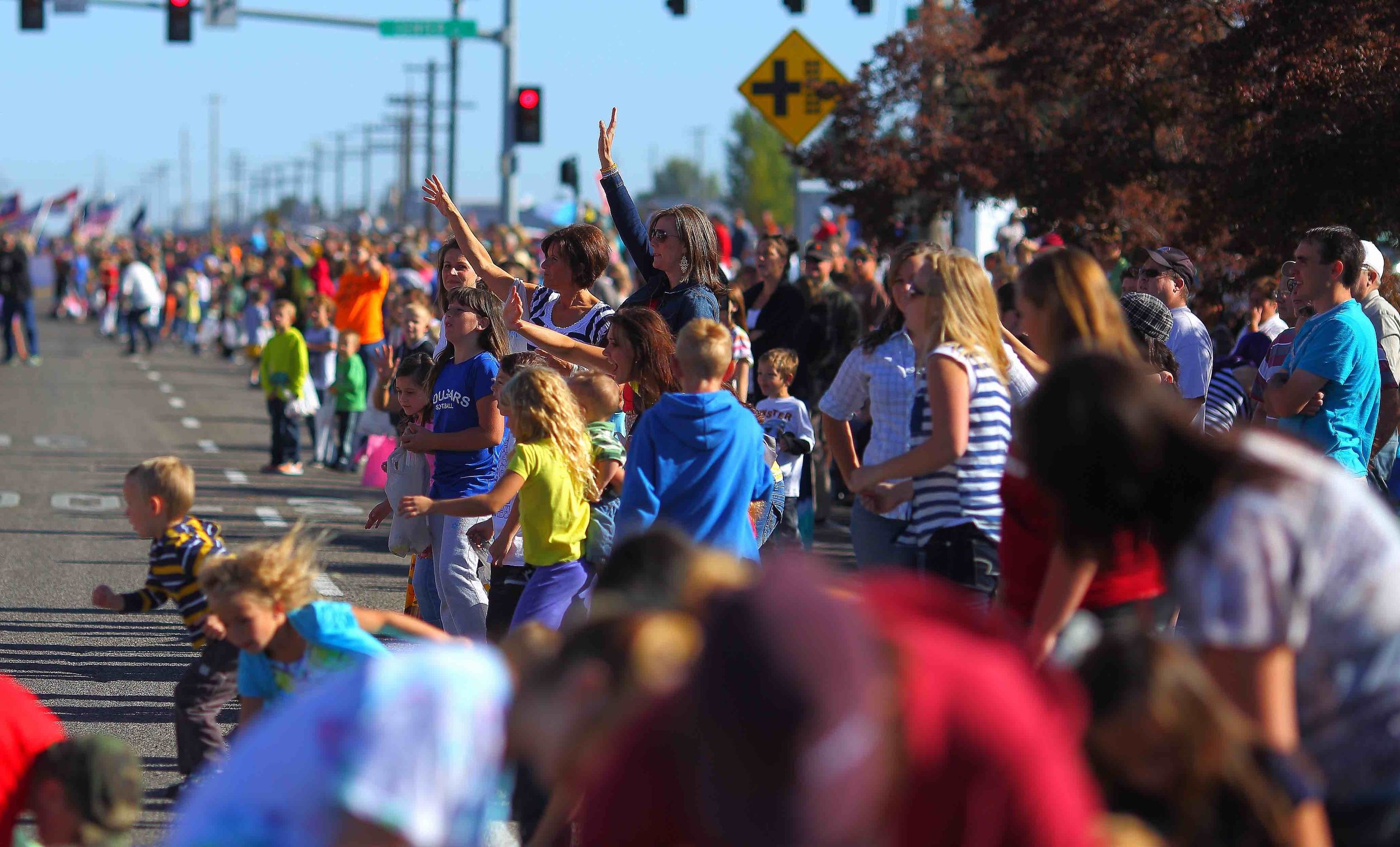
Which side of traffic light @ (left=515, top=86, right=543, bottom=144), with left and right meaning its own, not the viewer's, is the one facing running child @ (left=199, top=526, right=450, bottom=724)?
front

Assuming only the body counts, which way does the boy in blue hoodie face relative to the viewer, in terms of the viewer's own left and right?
facing away from the viewer

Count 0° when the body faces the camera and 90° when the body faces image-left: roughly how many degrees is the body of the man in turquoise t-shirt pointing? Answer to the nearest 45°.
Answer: approximately 90°

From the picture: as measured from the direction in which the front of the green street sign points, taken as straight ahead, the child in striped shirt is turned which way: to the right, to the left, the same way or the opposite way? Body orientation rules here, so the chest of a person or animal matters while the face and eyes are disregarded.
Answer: to the right

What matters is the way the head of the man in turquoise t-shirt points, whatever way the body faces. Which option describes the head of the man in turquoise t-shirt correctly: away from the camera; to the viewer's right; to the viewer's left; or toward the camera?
to the viewer's left

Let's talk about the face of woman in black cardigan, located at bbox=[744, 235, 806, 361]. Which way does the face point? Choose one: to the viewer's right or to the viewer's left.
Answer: to the viewer's left

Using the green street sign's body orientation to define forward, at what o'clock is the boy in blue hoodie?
The boy in blue hoodie is roughly at 12 o'clock from the green street sign.

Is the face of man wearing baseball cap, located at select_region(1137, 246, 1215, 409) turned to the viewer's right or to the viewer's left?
to the viewer's left

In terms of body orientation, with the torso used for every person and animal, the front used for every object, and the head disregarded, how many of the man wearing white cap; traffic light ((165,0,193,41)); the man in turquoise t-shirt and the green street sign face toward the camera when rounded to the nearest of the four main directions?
2

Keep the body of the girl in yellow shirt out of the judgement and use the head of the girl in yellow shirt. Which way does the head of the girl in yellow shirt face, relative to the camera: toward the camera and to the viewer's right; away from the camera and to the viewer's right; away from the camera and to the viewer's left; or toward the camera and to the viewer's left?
away from the camera and to the viewer's left

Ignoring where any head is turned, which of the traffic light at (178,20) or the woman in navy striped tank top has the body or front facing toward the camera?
the traffic light

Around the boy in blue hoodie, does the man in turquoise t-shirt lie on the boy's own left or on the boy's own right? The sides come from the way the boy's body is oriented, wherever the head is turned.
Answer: on the boy's own right

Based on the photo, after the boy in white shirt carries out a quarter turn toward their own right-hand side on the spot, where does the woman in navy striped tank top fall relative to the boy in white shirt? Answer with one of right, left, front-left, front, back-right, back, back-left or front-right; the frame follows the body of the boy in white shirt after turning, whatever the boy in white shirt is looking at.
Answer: back-left

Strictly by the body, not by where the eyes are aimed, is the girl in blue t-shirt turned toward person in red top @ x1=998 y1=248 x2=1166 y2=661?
no

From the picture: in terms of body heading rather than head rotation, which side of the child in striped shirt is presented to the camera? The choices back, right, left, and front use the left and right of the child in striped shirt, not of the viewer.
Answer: left

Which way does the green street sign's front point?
toward the camera

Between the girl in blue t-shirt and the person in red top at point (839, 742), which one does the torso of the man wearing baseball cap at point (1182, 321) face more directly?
the girl in blue t-shirt

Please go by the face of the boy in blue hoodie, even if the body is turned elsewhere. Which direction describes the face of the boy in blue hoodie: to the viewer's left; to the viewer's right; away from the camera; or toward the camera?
away from the camera

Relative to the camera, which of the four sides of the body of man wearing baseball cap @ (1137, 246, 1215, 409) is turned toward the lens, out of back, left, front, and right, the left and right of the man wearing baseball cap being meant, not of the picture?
left

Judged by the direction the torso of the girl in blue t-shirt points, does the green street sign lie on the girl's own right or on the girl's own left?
on the girl's own right

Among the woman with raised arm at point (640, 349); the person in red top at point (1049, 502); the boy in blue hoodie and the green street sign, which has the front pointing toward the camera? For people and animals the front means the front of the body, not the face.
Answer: the green street sign
